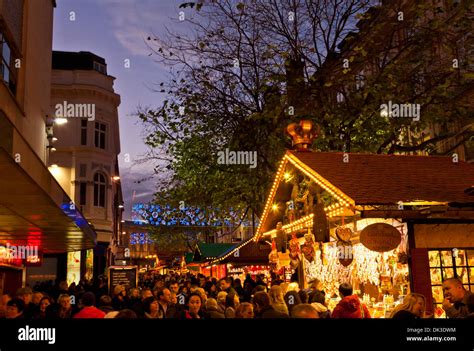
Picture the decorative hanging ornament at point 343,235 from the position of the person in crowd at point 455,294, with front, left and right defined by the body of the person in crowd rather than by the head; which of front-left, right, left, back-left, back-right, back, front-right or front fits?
right

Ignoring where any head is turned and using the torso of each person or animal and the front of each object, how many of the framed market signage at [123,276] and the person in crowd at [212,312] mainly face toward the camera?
1

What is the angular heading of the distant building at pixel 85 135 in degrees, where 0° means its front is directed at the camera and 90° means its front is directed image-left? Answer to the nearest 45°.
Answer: approximately 315°

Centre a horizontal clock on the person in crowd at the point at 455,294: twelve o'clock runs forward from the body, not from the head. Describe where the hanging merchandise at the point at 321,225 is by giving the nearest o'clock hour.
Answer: The hanging merchandise is roughly at 3 o'clock from the person in crowd.
